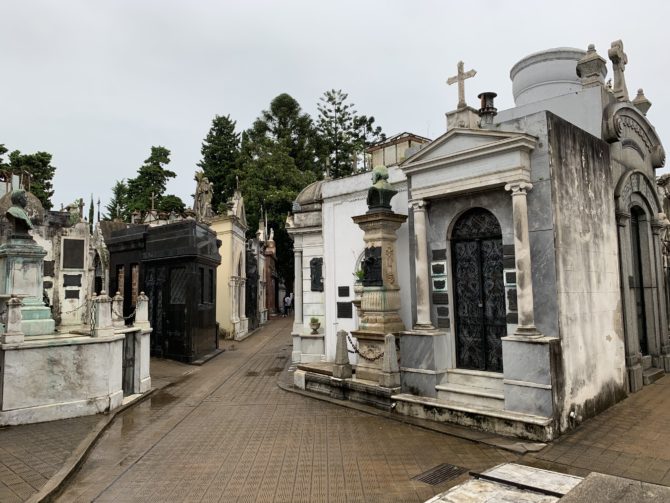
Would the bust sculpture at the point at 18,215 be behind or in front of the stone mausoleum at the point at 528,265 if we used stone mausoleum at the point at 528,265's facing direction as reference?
in front

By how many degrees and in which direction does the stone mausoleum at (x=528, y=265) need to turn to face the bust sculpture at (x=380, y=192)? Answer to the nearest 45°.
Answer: approximately 45° to its right

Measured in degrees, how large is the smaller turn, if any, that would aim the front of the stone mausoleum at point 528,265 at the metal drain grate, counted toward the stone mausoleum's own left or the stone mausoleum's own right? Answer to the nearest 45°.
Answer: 0° — it already faces it

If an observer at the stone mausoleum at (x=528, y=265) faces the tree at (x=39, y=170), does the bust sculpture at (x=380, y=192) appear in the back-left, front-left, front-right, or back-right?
front-left

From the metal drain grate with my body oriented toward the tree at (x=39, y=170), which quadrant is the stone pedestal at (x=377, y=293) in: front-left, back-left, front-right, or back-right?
front-right

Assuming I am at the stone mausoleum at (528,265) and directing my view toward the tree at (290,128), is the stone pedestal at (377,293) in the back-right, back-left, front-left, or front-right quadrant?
front-left

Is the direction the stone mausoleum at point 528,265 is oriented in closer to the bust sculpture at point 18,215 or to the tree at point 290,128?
the bust sculpture

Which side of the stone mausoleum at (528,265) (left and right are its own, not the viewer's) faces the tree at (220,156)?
right

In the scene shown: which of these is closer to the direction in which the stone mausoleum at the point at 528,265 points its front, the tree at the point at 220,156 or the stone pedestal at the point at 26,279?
the stone pedestal

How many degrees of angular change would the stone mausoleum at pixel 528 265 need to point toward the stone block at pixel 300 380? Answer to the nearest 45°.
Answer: approximately 45° to its right

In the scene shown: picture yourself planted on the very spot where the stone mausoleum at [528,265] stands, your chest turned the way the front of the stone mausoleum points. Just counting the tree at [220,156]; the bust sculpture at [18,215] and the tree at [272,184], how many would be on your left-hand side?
0

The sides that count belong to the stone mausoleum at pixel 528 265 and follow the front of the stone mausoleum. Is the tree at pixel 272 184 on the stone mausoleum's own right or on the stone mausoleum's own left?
on the stone mausoleum's own right

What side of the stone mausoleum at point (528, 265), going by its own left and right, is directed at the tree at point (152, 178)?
right

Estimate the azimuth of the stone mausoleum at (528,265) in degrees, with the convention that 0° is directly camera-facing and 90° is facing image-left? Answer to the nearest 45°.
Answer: approximately 45°
